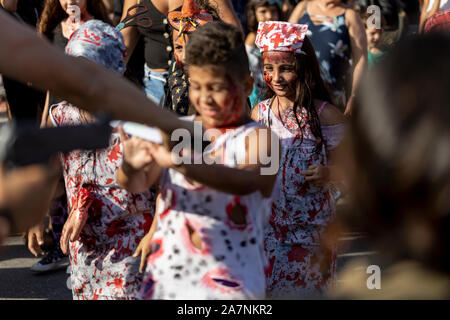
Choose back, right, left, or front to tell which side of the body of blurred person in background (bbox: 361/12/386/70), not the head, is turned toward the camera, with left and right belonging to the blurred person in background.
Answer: front

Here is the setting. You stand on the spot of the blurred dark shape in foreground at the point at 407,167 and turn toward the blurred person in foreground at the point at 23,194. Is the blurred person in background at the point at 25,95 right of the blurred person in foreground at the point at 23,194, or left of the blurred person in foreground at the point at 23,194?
right

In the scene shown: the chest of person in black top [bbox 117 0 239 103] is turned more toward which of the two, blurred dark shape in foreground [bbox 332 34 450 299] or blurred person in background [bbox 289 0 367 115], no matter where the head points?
the blurred dark shape in foreground

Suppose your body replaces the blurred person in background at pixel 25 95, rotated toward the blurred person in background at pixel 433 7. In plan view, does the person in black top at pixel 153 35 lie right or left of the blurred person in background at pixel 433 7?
right

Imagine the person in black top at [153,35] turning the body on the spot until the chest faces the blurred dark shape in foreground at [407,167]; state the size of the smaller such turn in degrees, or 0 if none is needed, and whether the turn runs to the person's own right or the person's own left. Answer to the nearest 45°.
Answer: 0° — they already face it

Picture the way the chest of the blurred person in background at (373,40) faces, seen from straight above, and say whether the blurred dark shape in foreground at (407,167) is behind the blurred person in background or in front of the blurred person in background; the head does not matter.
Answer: in front

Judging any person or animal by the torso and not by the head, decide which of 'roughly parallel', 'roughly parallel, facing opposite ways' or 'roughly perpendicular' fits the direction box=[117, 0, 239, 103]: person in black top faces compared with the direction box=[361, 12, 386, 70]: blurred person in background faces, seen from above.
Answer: roughly parallel

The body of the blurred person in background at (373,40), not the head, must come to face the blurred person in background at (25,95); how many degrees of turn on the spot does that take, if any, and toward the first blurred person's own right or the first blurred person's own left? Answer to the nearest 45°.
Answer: approximately 45° to the first blurred person's own right

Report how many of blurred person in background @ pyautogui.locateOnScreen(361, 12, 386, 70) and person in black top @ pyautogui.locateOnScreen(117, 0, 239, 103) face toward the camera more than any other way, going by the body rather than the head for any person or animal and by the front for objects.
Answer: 2

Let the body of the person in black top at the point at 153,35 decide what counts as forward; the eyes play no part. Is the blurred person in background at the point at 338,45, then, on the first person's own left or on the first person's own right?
on the first person's own left

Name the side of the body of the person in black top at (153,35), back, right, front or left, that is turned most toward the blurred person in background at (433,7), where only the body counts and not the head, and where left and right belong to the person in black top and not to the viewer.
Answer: left
